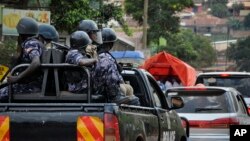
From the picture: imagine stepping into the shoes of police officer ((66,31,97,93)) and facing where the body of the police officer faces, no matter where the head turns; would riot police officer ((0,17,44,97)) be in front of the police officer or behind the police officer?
behind

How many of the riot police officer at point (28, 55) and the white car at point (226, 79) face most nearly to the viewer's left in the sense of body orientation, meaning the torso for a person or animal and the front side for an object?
1

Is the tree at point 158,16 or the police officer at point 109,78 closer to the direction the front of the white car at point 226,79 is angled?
the tree

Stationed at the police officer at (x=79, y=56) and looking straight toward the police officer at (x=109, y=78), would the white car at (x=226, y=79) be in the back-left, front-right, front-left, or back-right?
front-left

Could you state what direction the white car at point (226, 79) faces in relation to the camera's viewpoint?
facing away from the viewer

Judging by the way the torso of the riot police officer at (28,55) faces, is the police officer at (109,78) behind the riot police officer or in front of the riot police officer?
behind

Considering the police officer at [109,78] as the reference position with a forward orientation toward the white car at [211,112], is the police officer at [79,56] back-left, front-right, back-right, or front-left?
back-left

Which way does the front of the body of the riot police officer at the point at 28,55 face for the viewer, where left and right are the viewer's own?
facing to the left of the viewer

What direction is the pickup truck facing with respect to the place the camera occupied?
facing away from the viewer and to the right of the viewer
